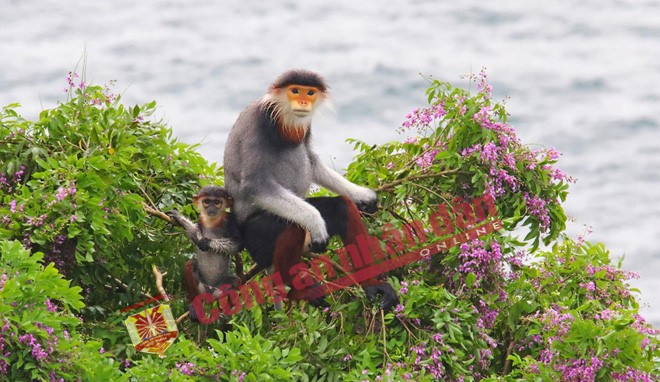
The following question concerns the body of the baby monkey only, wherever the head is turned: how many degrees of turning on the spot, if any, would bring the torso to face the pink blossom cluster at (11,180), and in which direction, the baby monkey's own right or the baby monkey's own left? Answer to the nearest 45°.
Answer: approximately 90° to the baby monkey's own right

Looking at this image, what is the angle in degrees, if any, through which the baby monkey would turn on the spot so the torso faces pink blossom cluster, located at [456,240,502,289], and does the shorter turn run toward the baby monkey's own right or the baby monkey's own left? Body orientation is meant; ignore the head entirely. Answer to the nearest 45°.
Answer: approximately 90° to the baby monkey's own left

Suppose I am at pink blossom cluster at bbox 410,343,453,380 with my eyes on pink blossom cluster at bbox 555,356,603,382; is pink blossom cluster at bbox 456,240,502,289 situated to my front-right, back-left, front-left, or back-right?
front-left

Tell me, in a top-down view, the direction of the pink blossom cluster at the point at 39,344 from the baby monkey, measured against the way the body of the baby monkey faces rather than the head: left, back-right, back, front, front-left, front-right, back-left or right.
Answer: front-right

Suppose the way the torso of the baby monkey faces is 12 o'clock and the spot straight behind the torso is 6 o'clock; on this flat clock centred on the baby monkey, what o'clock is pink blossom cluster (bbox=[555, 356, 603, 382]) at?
The pink blossom cluster is roughly at 10 o'clock from the baby monkey.

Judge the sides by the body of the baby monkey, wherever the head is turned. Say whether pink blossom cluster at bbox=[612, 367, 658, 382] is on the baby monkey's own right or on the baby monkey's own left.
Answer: on the baby monkey's own left

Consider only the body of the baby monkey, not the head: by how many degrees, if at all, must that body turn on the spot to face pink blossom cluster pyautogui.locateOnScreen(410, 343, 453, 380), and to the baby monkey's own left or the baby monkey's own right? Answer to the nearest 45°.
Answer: approximately 45° to the baby monkey's own left

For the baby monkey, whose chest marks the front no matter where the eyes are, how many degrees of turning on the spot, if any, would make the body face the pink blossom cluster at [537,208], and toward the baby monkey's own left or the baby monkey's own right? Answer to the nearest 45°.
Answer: approximately 90° to the baby monkey's own left

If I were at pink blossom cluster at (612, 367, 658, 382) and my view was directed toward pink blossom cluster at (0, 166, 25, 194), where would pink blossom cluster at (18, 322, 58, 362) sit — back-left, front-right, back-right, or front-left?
front-left

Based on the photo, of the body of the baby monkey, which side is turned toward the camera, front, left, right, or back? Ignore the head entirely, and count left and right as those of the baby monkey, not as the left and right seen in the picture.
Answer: front

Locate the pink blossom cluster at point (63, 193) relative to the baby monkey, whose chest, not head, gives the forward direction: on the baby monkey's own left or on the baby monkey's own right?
on the baby monkey's own right
